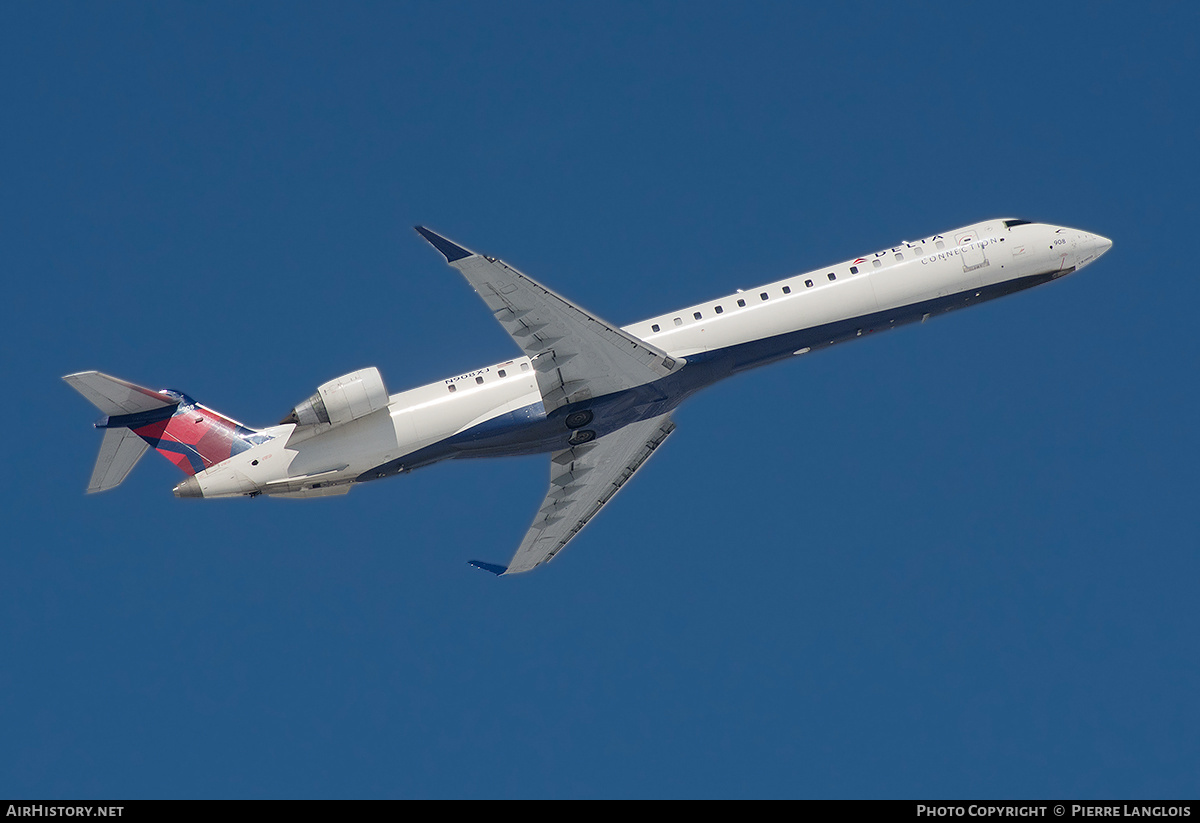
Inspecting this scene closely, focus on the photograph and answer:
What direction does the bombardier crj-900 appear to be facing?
to the viewer's right
